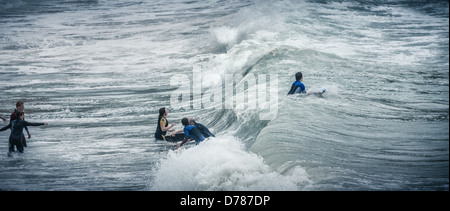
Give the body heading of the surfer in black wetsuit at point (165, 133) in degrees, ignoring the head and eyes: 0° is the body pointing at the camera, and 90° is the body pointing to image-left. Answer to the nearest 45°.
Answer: approximately 270°

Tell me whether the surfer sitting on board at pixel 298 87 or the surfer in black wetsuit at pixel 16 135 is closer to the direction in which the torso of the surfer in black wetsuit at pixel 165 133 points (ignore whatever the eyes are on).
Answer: the surfer sitting on board

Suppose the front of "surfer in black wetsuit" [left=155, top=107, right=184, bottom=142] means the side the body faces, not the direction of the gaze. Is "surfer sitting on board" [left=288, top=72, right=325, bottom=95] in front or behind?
in front

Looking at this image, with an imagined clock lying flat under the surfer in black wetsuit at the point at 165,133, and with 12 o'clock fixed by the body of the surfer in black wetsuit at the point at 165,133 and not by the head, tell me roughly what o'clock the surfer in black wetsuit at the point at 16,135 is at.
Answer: the surfer in black wetsuit at the point at 16,135 is roughly at 6 o'clock from the surfer in black wetsuit at the point at 165,133.
